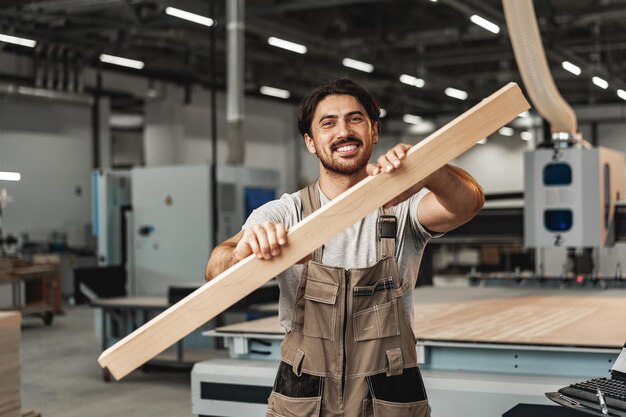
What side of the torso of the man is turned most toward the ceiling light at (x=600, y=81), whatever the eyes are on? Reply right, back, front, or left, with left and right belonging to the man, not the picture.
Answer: back

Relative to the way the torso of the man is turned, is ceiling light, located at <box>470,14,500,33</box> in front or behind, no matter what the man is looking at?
behind

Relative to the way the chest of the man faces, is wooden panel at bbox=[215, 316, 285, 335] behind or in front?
behind

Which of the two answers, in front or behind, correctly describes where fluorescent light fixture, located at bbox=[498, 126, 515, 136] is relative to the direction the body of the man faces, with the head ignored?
behind

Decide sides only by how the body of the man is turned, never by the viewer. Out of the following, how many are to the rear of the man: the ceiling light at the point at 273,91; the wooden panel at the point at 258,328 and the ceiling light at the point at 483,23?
3

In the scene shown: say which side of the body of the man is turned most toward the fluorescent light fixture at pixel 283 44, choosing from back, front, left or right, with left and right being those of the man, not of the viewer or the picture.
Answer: back

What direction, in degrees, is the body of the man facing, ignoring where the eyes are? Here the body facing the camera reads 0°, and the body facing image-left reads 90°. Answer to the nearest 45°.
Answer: approximately 0°

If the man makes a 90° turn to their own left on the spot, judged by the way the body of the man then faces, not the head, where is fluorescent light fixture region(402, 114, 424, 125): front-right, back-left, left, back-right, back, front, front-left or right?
left

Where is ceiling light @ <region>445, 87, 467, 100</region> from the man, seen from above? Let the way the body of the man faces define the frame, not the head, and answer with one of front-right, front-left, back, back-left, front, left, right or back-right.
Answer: back

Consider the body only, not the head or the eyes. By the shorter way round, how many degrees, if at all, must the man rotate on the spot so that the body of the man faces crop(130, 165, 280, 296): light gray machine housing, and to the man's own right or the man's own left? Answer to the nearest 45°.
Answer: approximately 180°

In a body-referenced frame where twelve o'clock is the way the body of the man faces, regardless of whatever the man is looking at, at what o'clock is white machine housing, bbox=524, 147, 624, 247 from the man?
The white machine housing is roughly at 7 o'clock from the man.

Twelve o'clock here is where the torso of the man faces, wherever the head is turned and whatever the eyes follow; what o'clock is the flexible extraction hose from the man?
The flexible extraction hose is roughly at 7 o'clock from the man.

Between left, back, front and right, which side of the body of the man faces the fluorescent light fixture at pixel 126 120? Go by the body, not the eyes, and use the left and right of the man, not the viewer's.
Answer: back

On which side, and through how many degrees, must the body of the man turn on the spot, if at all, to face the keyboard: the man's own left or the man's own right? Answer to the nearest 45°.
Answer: approximately 90° to the man's own left
